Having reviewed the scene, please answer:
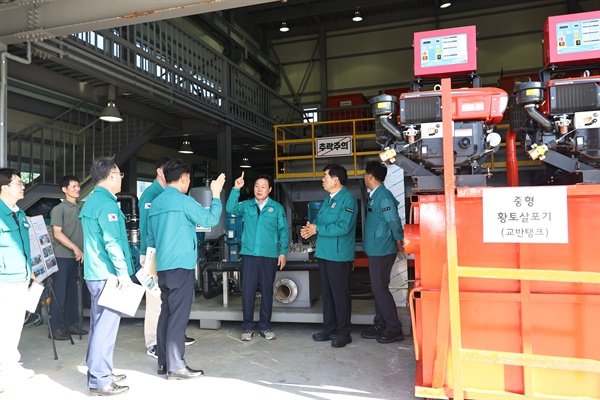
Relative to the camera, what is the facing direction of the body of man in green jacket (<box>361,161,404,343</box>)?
to the viewer's left

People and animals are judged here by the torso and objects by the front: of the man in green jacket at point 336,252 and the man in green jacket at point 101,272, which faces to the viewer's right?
the man in green jacket at point 101,272

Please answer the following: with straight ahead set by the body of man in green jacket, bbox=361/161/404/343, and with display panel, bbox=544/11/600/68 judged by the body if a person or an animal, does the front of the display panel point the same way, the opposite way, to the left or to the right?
to the left

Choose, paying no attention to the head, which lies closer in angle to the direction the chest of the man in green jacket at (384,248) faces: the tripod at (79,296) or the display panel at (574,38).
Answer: the tripod

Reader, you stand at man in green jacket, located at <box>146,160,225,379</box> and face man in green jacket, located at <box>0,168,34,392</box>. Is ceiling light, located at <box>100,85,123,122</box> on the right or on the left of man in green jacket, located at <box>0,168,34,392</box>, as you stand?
right

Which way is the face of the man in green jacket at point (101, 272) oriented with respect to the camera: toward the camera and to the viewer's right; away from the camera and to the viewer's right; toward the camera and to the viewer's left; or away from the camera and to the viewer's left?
away from the camera and to the viewer's right

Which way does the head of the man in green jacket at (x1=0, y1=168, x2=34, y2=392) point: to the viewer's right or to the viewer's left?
to the viewer's right

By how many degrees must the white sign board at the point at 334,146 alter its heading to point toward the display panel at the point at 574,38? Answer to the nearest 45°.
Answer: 0° — it already faces it

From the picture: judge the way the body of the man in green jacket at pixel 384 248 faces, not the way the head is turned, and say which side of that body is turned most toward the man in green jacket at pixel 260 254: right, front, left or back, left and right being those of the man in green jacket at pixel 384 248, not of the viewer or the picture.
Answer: front

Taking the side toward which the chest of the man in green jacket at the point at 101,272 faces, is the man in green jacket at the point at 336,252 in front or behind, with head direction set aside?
in front

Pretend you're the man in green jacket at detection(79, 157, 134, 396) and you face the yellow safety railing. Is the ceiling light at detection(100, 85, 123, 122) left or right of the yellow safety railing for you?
left

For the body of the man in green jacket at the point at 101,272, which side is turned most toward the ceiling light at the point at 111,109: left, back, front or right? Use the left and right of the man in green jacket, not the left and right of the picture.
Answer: left

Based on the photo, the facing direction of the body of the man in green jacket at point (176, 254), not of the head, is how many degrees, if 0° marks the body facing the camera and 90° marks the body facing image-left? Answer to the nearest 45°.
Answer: approximately 225°

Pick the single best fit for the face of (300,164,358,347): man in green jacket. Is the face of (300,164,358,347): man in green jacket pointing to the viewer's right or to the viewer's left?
to the viewer's left
